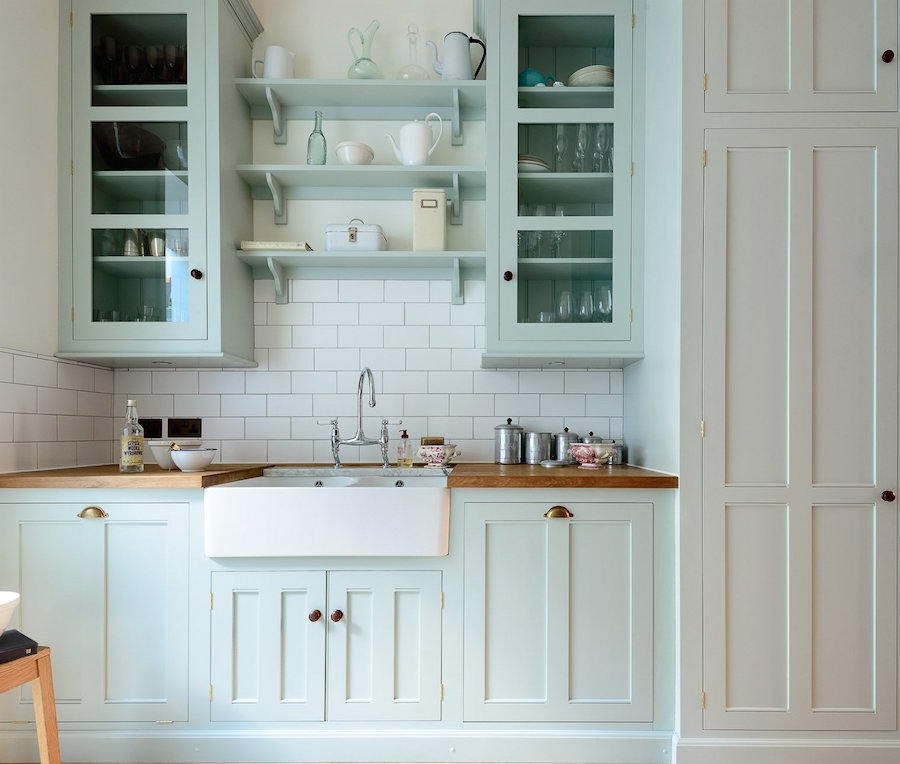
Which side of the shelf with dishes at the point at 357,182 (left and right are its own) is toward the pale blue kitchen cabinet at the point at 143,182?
right

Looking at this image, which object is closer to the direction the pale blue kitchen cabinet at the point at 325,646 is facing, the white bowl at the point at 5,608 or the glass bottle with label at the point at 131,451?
the white bowl

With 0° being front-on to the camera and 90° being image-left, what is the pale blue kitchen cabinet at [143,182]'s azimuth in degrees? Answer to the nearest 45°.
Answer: approximately 0°

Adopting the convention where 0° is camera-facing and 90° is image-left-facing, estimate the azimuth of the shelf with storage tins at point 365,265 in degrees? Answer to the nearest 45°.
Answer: approximately 0°

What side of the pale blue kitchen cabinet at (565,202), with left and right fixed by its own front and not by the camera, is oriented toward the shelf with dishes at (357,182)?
right
